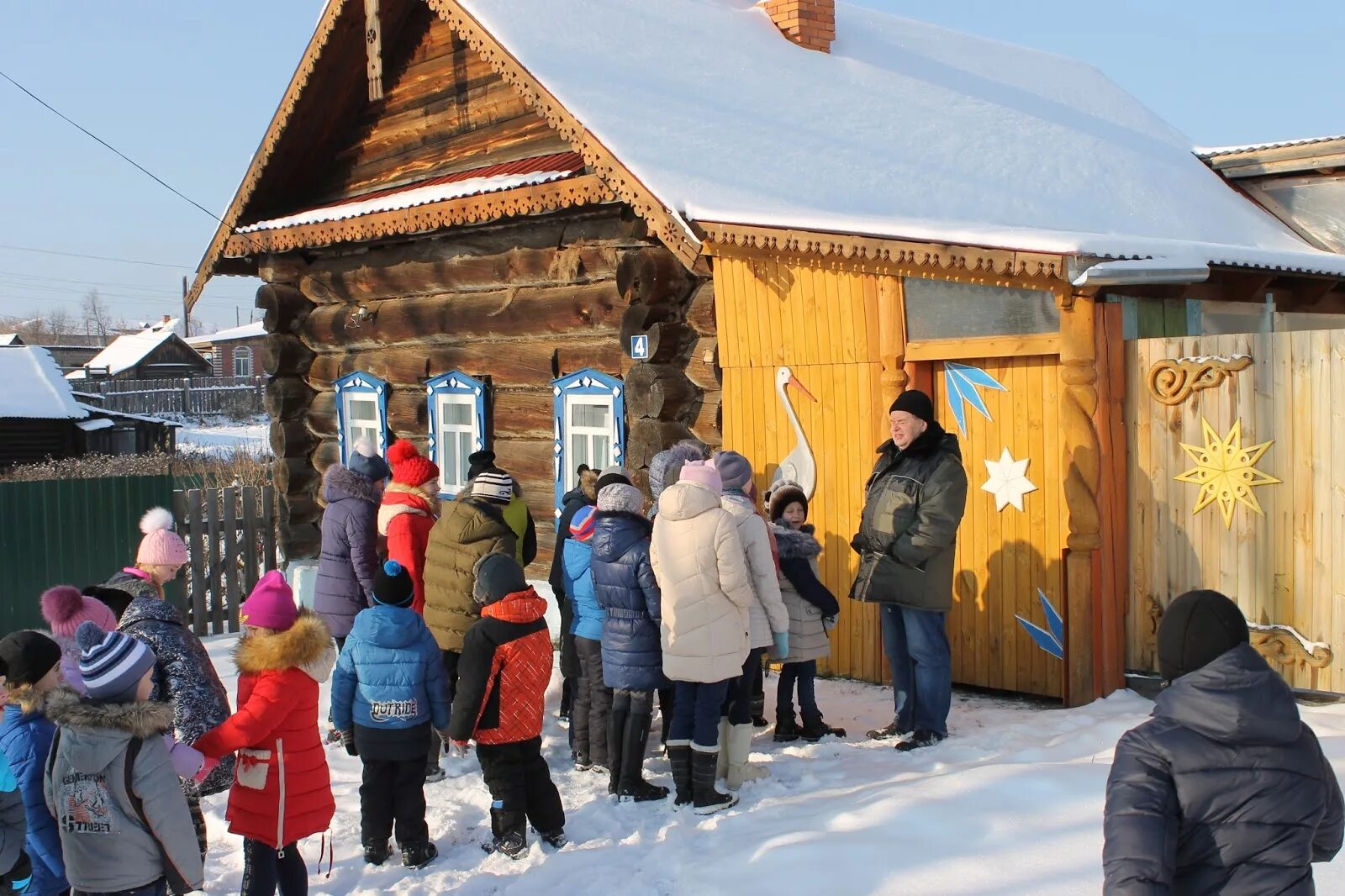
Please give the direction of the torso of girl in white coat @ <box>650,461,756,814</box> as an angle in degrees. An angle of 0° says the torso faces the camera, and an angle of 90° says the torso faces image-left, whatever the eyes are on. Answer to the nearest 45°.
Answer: approximately 225°

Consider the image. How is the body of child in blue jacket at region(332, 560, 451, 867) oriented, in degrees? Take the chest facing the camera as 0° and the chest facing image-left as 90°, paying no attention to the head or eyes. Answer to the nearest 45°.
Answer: approximately 180°

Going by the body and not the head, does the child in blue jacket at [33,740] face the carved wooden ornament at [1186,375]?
yes

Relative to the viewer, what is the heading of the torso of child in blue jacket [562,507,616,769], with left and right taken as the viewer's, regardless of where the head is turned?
facing away from the viewer and to the right of the viewer

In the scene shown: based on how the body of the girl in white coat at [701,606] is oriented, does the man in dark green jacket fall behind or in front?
in front

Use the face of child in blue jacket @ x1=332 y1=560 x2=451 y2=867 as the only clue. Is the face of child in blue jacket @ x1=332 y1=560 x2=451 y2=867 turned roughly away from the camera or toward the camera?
away from the camera

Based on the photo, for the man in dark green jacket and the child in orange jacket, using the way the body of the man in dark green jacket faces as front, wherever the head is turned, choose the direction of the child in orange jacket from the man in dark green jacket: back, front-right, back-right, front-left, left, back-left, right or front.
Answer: front

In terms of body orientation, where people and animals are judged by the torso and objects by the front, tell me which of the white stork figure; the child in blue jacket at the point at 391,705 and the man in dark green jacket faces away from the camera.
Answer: the child in blue jacket

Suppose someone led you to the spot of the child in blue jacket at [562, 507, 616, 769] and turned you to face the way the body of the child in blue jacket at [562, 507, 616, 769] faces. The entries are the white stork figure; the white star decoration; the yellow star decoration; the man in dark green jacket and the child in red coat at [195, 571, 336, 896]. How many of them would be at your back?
1

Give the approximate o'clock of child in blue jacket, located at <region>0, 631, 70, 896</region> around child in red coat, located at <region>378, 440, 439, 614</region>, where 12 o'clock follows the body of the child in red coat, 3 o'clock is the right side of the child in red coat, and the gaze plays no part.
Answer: The child in blue jacket is roughly at 4 o'clock from the child in red coat.

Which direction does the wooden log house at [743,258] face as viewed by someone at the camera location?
facing the viewer and to the left of the viewer

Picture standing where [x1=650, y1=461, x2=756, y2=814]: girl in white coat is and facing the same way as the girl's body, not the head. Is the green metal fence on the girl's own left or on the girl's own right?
on the girl's own left

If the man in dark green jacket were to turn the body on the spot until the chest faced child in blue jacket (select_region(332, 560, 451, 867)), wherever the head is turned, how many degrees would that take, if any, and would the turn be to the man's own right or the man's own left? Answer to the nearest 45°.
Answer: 0° — they already face them

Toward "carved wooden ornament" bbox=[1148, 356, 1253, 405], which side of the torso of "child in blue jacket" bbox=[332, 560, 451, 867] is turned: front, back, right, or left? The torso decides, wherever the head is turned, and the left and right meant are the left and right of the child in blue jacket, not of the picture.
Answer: right

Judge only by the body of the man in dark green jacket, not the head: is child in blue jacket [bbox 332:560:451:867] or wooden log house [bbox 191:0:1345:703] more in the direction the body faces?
the child in blue jacket

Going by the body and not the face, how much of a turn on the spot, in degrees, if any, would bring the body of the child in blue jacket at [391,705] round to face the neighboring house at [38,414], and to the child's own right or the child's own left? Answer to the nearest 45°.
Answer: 0° — they already face it

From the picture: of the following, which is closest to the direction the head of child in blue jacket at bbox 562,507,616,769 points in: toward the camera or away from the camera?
away from the camera

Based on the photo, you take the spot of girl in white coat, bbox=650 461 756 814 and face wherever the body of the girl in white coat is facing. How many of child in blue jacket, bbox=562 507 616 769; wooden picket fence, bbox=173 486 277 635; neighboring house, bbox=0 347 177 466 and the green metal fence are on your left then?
4

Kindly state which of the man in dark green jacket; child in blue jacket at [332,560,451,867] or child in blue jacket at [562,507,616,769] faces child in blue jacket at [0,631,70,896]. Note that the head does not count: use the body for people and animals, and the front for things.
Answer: the man in dark green jacket
